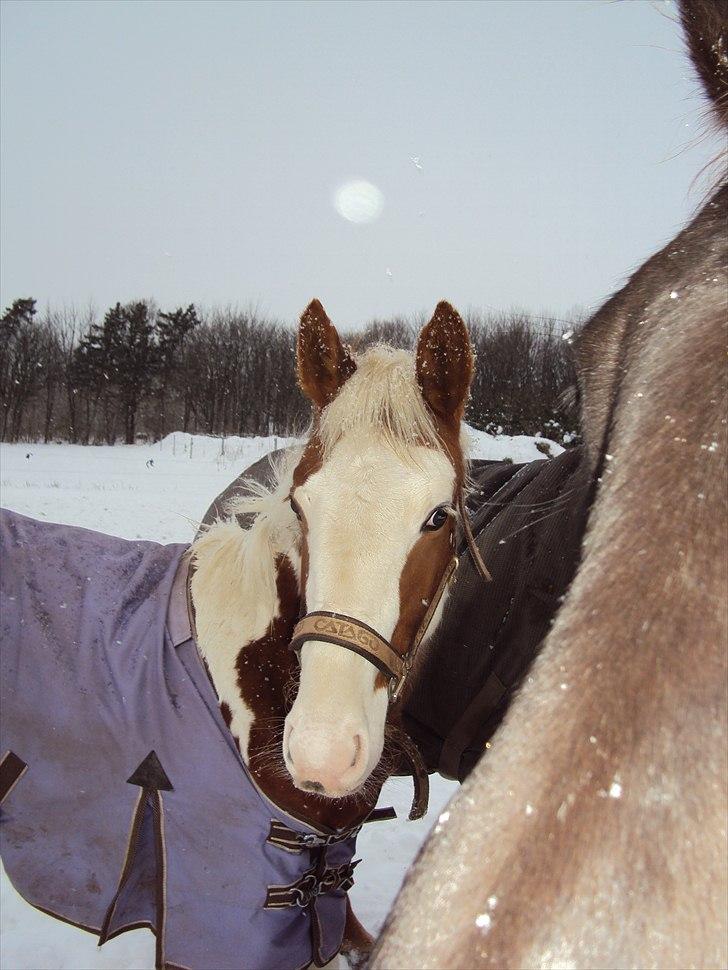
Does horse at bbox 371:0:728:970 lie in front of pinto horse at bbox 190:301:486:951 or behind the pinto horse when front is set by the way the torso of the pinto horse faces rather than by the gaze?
in front

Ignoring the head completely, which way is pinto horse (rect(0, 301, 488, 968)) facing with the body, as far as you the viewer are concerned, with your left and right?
facing the viewer and to the right of the viewer

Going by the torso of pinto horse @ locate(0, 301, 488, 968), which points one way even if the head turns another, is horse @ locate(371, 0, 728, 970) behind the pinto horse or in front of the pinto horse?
in front
